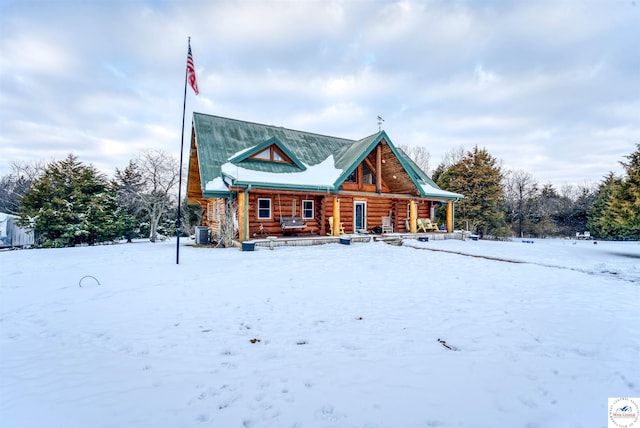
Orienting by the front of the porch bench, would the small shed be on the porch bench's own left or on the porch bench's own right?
on the porch bench's own right

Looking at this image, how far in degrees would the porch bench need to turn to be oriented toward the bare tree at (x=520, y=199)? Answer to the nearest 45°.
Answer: approximately 135° to its left

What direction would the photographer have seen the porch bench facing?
facing the viewer

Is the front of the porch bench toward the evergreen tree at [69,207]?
no

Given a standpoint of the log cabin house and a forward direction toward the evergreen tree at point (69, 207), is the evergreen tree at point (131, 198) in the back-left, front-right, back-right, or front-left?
front-right

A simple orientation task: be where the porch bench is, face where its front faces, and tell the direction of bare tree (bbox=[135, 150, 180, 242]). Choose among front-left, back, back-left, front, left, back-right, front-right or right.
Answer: back-right

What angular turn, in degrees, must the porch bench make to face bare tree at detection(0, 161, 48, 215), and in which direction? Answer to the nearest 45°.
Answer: approximately 135° to its right

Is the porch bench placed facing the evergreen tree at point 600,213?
no

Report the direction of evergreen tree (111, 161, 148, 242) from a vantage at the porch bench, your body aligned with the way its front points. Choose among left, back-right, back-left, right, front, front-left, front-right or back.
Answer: back-right

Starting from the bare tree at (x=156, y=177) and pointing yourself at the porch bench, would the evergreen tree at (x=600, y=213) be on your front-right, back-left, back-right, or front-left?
front-left
